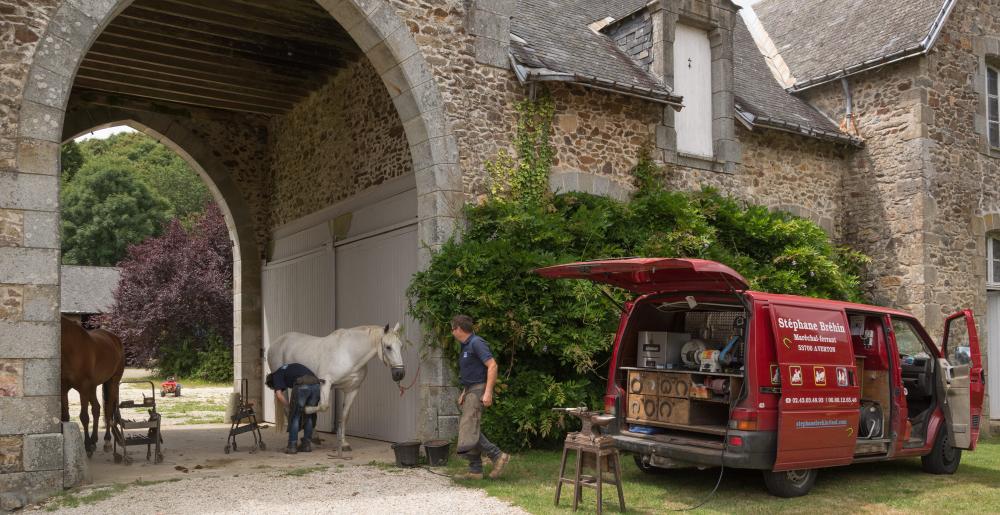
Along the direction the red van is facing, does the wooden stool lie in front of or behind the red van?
behind

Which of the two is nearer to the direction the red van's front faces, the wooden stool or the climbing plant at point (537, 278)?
the climbing plant

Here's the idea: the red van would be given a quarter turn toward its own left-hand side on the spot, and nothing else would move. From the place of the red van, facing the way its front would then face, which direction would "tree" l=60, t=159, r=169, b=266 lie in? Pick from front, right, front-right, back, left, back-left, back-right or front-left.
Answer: front

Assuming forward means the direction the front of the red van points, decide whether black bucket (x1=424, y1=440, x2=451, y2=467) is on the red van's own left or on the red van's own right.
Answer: on the red van's own left

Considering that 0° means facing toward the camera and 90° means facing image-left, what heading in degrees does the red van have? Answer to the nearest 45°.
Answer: approximately 225°

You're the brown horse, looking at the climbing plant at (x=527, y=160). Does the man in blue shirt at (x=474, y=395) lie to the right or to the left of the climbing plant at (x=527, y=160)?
right

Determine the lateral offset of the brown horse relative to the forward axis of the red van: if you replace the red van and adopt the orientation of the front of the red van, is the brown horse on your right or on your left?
on your left

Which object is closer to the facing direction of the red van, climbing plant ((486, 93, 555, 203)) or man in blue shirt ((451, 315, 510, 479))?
the climbing plant

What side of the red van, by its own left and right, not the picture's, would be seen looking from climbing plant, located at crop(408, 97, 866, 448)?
left

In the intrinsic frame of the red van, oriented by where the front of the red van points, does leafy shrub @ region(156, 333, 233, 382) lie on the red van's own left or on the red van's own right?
on the red van's own left

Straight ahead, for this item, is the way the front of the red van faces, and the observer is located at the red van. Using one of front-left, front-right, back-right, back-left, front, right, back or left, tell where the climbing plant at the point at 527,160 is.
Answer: left

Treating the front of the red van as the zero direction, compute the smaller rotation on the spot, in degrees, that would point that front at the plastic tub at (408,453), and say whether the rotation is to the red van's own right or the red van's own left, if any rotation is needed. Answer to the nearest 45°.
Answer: approximately 135° to the red van's own left
